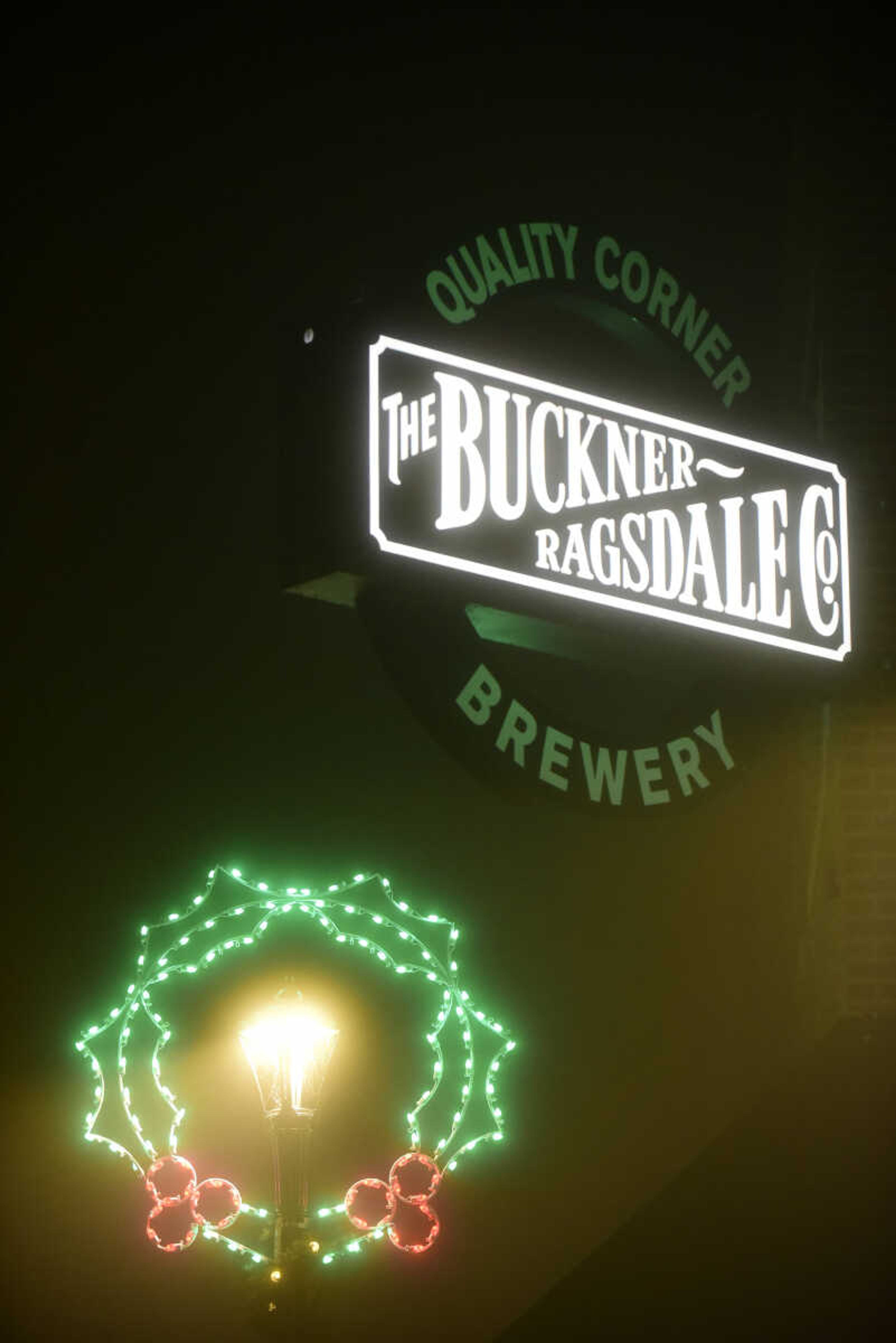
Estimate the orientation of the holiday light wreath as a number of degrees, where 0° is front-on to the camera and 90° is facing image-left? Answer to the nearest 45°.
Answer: approximately 0°

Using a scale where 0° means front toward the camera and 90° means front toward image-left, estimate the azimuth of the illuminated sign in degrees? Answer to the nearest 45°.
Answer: approximately 315°

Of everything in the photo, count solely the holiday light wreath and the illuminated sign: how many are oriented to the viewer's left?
0
